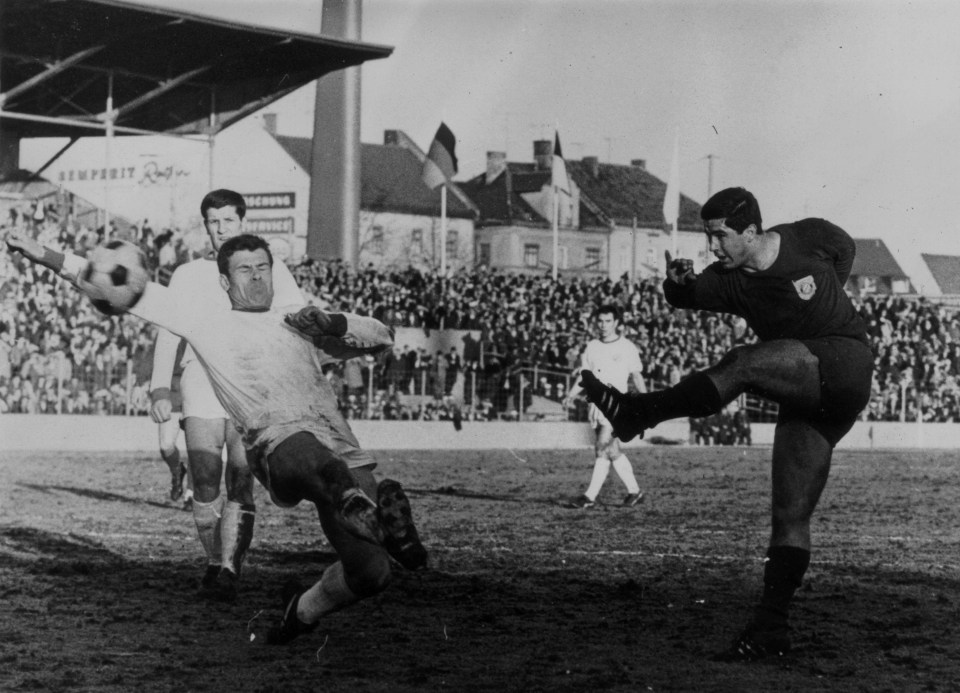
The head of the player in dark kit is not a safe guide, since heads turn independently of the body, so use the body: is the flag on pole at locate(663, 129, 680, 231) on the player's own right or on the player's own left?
on the player's own right

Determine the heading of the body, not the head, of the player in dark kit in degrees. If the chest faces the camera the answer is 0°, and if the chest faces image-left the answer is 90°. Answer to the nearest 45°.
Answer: approximately 45°

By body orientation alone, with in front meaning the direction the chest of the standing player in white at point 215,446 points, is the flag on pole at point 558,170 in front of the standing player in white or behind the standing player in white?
behind

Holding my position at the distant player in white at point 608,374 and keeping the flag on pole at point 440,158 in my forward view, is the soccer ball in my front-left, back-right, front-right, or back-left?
back-left

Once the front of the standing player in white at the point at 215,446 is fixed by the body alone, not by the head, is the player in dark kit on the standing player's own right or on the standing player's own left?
on the standing player's own left

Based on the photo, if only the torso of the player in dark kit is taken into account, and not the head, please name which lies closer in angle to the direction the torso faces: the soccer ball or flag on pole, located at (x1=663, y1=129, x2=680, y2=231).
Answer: the soccer ball

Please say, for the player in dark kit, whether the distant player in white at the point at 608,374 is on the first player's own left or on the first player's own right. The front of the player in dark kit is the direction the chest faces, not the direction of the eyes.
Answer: on the first player's own right

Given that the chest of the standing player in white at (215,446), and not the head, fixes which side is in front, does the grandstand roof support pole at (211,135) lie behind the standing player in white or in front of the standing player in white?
behind

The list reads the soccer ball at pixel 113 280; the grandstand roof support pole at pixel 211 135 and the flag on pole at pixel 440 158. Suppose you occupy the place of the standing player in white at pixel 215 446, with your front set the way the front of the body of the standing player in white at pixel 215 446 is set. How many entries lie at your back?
2

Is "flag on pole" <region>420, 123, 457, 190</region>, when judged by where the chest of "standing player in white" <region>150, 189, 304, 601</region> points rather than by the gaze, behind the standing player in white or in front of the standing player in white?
behind

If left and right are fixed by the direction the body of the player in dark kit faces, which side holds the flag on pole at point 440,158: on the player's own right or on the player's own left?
on the player's own right
